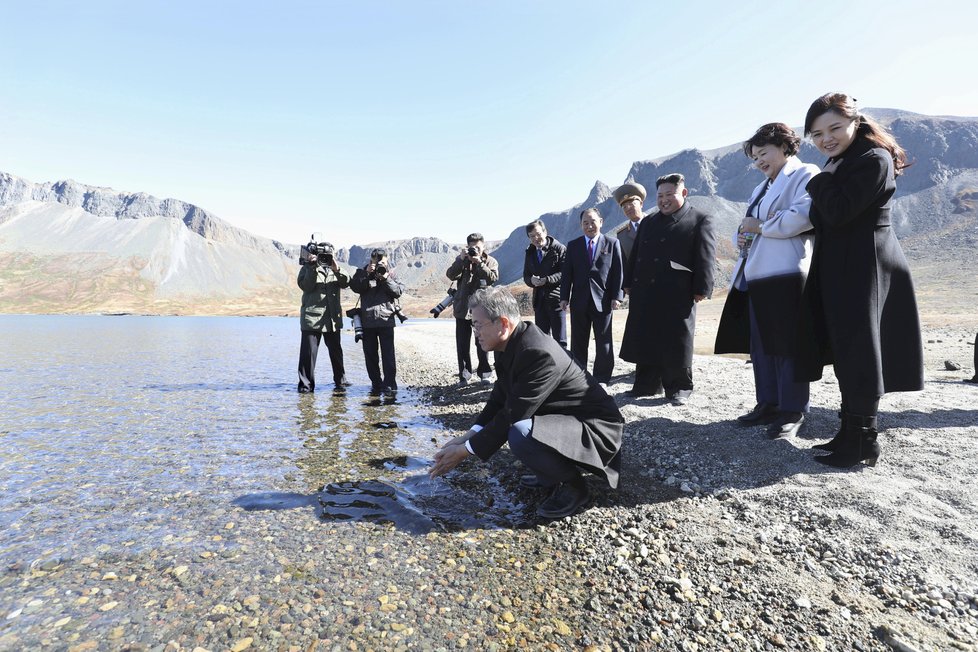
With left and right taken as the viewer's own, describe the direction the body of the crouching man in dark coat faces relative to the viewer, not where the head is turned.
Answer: facing to the left of the viewer

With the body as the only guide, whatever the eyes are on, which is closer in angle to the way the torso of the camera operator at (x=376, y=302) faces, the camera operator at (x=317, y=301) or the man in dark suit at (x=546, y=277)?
the man in dark suit

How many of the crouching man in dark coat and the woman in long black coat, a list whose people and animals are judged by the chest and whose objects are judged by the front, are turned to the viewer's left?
2

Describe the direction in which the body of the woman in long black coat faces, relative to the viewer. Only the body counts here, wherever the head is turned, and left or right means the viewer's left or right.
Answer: facing to the left of the viewer

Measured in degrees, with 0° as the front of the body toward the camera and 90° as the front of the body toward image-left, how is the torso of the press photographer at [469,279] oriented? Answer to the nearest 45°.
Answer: approximately 0°

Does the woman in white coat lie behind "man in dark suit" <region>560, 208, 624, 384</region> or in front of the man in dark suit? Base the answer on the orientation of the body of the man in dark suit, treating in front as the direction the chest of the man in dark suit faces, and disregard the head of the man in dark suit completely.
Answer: in front

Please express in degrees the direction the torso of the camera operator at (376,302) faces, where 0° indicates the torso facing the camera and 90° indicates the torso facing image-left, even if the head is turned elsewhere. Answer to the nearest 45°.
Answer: approximately 0°

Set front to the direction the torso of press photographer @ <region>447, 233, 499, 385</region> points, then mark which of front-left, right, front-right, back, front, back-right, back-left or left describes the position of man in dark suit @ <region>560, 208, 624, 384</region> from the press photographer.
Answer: front-left

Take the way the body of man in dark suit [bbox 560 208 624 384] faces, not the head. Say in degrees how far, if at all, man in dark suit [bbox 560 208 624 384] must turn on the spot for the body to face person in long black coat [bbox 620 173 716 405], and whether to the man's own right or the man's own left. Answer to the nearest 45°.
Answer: approximately 45° to the man's own left

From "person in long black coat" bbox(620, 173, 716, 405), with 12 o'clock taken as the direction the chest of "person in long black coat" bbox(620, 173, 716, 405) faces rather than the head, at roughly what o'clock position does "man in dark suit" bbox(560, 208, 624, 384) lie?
"man in dark suit" bbox(560, 208, 624, 384) is roughly at 3 o'clock from "person in long black coat" bbox(620, 173, 716, 405).

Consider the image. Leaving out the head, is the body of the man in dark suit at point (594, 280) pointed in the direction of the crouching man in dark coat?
yes
